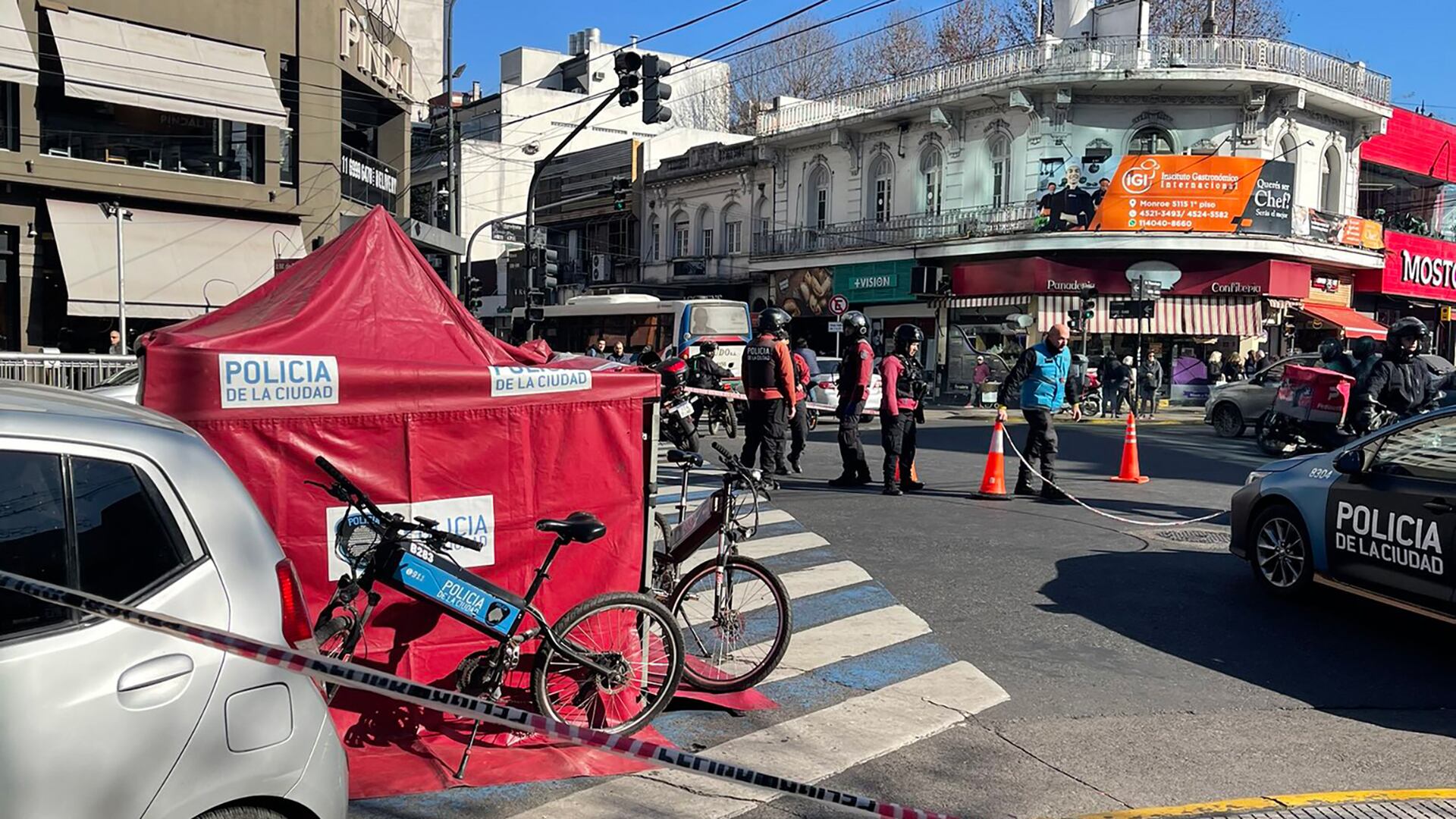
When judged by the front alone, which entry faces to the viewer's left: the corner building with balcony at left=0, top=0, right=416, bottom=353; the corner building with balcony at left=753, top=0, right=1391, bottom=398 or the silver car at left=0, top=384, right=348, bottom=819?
the silver car

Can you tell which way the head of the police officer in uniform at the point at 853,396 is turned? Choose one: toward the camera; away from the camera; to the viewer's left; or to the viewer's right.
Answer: to the viewer's left

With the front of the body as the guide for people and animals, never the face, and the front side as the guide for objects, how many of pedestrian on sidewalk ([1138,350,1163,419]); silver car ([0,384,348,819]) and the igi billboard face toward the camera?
2

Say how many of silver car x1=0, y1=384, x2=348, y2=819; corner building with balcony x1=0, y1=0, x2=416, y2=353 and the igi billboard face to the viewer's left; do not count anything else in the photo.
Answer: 1

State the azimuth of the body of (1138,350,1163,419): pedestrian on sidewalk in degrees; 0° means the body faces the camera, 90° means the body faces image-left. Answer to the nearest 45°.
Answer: approximately 0°

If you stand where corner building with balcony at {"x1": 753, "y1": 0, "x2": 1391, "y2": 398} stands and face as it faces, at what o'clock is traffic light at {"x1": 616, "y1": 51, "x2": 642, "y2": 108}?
The traffic light is roughly at 1 o'clock from the corner building with balcony.

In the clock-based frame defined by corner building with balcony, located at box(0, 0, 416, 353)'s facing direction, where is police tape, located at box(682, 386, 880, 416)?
The police tape is roughly at 12 o'clock from the corner building with balcony.

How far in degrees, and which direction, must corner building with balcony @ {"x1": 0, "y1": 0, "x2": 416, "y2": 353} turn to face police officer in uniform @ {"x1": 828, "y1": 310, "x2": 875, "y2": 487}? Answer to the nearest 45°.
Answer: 0° — it already faces them

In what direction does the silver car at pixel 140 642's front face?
to the viewer's left

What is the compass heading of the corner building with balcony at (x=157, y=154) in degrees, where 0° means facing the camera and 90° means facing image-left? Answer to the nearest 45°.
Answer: approximately 315°

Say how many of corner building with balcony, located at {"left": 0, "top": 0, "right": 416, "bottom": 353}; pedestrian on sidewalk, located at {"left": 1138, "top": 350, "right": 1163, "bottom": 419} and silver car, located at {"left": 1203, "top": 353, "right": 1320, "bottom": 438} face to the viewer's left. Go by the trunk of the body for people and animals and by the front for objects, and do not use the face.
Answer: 1

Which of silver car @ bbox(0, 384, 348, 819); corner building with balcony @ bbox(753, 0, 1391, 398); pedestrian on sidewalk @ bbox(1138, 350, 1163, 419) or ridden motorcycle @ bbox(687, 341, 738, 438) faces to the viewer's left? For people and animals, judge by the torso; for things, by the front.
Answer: the silver car

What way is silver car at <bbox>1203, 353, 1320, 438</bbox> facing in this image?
to the viewer's left

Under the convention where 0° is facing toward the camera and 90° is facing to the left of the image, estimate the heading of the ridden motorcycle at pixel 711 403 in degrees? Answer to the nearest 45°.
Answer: approximately 315°

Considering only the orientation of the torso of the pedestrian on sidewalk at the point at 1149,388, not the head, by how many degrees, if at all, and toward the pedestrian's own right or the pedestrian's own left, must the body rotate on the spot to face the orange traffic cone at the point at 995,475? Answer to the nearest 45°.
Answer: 0° — they already face it
